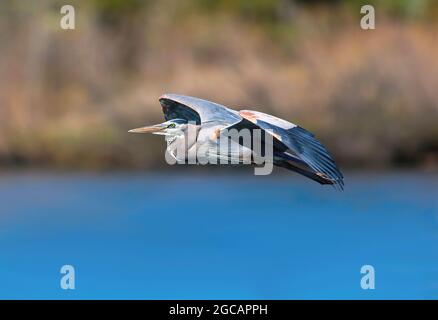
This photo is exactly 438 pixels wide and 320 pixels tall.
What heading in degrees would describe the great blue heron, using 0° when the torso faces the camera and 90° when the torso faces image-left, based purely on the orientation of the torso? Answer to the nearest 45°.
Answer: approximately 90°
